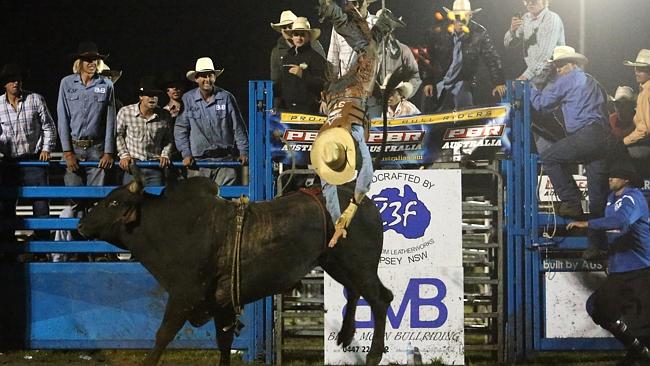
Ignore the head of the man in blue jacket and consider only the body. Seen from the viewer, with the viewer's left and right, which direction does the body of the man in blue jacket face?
facing to the left of the viewer

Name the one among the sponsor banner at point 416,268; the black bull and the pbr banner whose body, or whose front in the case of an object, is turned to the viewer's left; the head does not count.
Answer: the black bull

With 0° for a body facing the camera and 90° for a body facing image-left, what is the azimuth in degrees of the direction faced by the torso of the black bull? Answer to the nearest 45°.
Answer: approximately 90°

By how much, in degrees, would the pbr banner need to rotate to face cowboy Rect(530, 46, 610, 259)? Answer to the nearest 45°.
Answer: approximately 90° to its left

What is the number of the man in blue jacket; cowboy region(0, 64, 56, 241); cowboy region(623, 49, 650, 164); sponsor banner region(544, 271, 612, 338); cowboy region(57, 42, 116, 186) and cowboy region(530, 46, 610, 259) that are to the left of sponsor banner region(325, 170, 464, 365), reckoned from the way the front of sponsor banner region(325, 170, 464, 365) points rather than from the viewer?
4

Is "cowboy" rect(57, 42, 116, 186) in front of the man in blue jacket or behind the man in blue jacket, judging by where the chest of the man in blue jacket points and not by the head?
in front

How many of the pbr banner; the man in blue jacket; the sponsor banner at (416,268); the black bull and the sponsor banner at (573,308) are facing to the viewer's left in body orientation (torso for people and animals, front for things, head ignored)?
2

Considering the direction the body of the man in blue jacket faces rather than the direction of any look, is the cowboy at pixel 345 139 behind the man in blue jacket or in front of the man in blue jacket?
in front

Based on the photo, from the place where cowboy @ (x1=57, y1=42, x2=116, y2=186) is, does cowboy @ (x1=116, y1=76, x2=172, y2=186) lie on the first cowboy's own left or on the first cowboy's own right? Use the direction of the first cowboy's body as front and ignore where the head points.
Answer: on the first cowboy's own left

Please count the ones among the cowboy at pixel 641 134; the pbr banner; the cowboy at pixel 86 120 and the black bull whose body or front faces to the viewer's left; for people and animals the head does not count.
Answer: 2

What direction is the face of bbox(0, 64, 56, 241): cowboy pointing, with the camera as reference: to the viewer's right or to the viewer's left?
to the viewer's right
